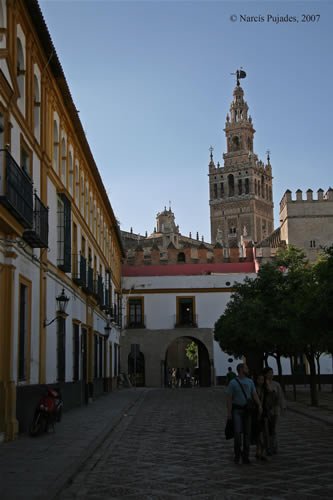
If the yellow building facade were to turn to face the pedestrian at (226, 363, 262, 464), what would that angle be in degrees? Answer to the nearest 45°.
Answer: approximately 45° to its right

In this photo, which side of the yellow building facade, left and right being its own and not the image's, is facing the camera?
right

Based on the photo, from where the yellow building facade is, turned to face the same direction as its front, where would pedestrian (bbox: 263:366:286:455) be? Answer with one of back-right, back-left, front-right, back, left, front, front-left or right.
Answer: front-right
